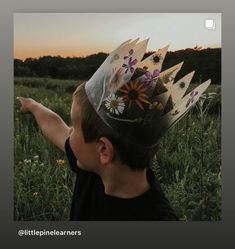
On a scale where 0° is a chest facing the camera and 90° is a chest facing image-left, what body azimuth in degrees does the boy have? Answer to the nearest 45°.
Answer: approximately 135°

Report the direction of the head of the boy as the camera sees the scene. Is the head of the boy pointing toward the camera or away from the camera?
away from the camera
